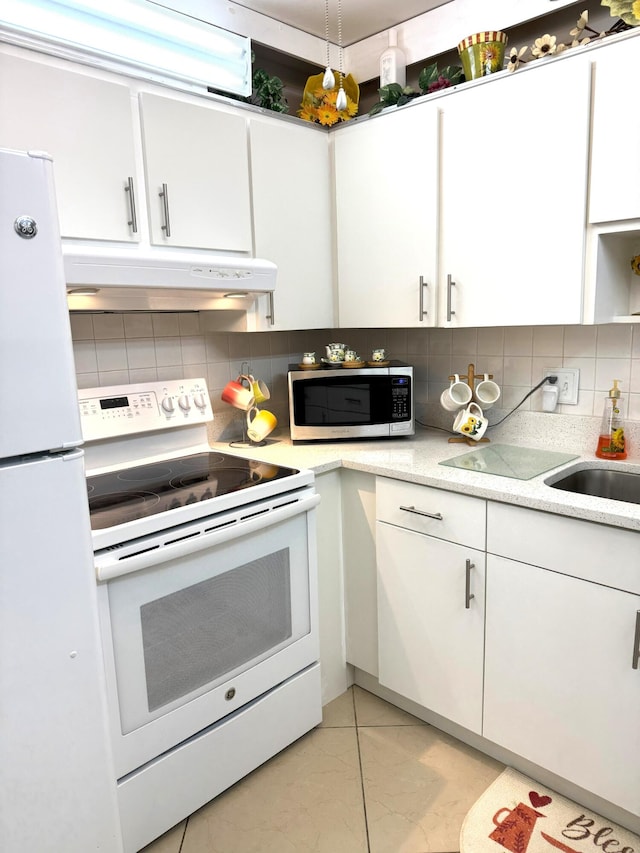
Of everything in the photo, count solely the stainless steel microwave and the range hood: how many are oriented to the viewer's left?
0

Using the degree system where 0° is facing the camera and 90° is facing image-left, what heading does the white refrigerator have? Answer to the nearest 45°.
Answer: approximately 315°

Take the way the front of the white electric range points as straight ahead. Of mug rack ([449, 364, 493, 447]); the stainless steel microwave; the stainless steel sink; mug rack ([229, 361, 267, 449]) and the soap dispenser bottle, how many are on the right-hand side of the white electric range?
0

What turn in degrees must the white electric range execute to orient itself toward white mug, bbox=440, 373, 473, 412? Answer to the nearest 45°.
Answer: approximately 45° to its left

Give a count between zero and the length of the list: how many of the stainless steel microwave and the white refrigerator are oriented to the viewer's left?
0

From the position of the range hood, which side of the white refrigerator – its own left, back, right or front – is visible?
left

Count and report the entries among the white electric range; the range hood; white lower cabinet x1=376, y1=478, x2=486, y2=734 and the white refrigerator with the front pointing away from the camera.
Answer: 0

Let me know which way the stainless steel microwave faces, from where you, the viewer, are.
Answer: facing the viewer

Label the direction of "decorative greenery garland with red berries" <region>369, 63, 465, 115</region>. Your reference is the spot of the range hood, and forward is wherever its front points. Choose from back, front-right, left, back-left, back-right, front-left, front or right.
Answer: front-left

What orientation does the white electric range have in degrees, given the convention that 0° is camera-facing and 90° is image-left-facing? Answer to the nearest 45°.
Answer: approximately 315°

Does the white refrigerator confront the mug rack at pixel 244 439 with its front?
no
